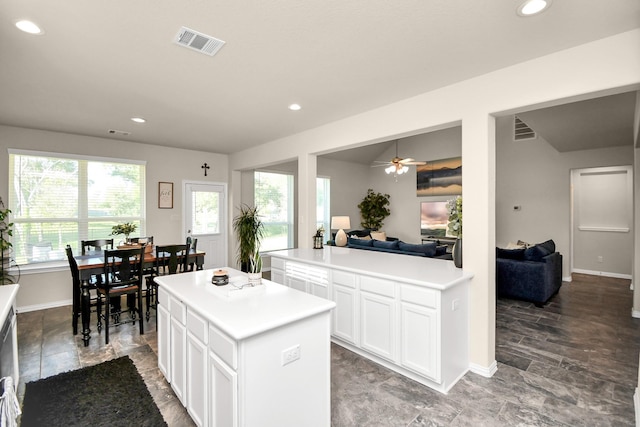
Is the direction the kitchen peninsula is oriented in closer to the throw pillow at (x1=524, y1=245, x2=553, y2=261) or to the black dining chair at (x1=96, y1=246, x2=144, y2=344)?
the black dining chair

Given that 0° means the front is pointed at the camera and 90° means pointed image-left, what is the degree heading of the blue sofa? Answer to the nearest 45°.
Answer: approximately 225°

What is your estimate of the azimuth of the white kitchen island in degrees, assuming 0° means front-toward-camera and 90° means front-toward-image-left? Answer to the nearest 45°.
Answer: approximately 45°

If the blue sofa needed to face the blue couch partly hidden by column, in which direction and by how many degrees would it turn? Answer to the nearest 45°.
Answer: approximately 45° to its right

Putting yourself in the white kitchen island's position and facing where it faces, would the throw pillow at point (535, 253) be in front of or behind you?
behind

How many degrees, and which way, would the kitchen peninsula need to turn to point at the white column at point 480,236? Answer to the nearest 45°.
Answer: approximately 135° to its left

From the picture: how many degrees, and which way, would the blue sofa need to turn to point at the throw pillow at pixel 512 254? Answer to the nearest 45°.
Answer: approximately 45° to its right

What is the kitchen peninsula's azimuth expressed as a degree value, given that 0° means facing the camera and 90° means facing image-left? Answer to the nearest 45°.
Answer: approximately 45°

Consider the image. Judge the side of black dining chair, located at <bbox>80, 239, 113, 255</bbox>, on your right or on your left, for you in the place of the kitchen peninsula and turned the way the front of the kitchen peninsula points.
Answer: on your right

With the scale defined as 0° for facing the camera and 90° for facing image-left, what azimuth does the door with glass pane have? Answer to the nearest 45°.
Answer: approximately 0°

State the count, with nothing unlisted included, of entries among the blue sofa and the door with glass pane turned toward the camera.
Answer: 1

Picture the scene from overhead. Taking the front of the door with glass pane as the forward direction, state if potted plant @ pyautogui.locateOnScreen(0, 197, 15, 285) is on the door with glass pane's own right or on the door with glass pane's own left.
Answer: on the door with glass pane's own right

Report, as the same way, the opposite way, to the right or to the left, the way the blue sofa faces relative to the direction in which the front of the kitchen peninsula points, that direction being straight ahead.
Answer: the opposite way
